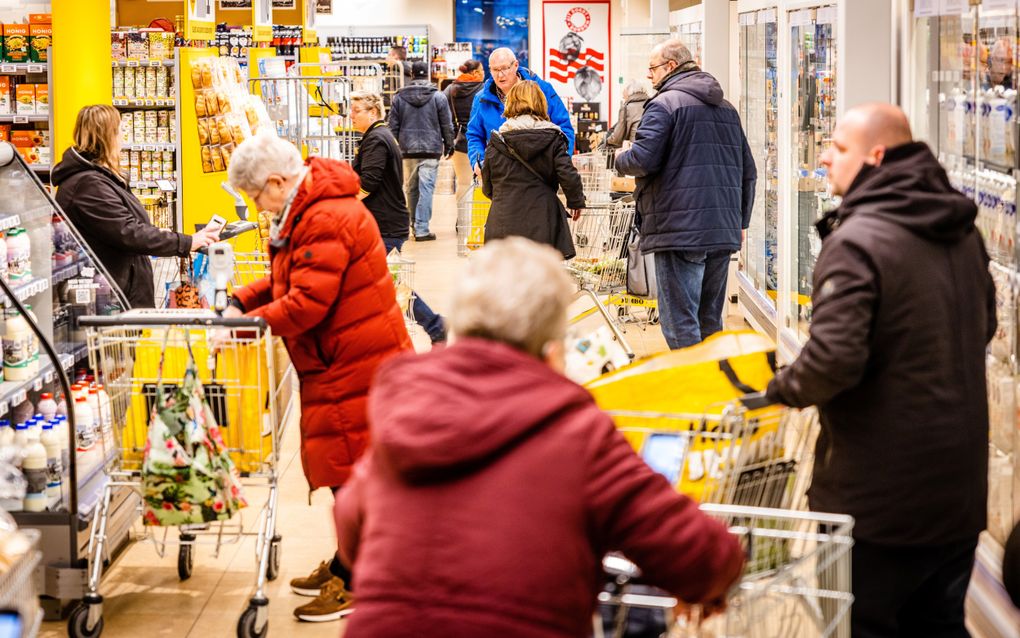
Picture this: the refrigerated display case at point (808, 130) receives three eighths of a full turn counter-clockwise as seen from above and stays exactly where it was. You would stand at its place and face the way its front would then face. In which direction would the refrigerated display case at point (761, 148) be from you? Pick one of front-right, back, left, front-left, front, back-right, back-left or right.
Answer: left

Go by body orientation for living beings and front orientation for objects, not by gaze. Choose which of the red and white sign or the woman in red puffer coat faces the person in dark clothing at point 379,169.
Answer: the red and white sign

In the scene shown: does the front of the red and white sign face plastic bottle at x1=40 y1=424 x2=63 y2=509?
yes

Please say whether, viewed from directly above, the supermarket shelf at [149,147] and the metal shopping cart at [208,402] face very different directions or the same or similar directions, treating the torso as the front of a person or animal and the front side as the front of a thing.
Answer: very different directions

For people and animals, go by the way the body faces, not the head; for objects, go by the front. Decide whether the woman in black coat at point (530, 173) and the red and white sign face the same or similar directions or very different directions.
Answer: very different directions
